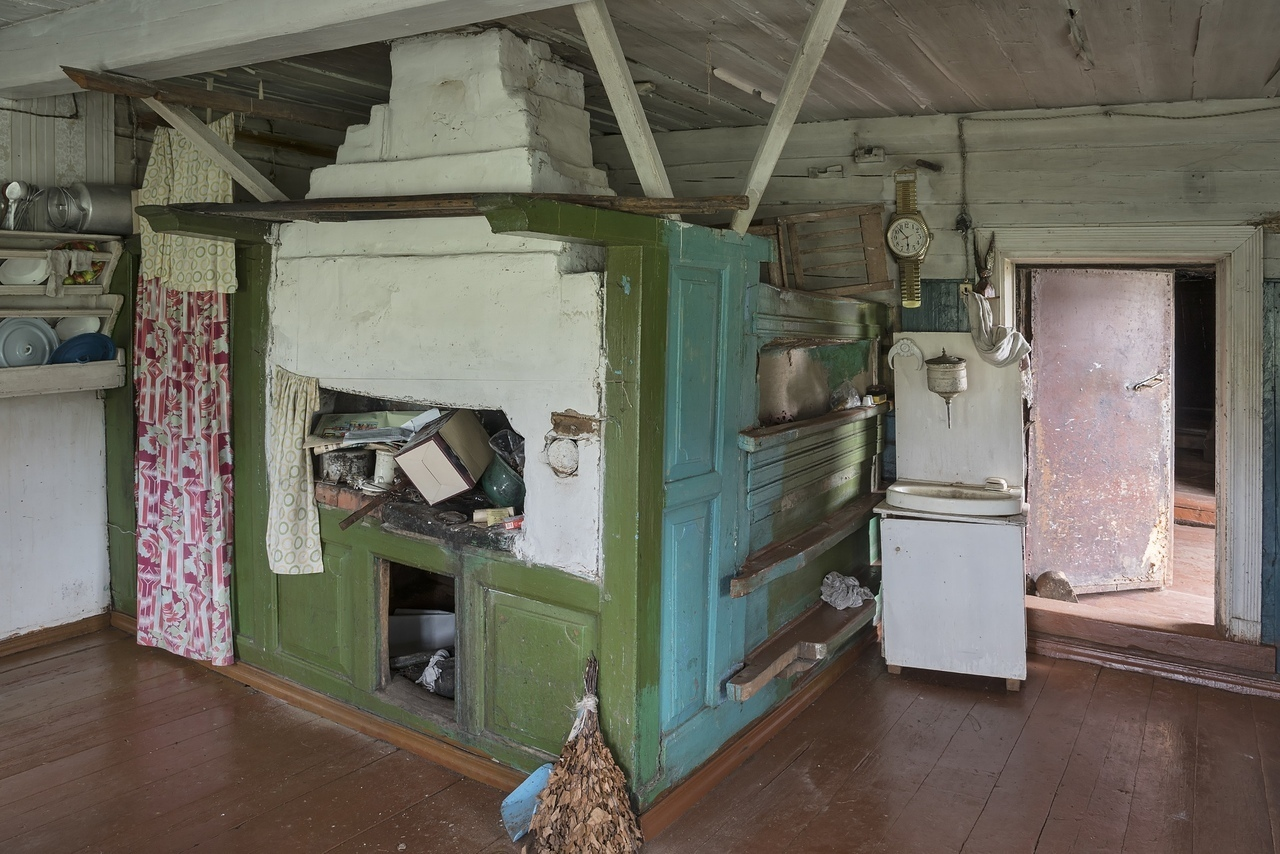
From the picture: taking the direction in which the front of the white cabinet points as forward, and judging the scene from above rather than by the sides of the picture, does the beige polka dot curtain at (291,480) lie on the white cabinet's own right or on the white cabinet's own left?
on the white cabinet's own right

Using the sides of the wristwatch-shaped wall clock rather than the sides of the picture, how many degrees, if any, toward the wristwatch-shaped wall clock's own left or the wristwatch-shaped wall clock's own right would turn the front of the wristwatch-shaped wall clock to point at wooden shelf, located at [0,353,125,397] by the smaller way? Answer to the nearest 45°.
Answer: approximately 90° to the wristwatch-shaped wall clock's own right

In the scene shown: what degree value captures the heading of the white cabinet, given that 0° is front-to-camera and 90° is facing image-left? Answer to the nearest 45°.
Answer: approximately 0°

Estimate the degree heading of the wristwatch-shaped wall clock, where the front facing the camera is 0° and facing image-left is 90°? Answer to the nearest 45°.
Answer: approximately 0°

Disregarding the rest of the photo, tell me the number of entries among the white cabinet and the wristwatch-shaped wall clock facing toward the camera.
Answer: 2

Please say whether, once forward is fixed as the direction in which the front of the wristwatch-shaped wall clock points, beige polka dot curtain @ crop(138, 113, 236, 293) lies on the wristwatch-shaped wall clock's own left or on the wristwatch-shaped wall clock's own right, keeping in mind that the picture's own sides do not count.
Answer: on the wristwatch-shaped wall clock's own right

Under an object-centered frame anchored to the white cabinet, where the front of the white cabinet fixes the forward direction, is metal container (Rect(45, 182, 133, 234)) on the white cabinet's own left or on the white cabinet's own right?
on the white cabinet's own right
